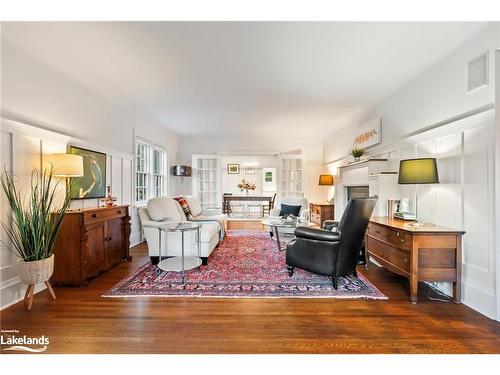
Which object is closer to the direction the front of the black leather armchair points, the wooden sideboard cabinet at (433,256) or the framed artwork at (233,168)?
the framed artwork

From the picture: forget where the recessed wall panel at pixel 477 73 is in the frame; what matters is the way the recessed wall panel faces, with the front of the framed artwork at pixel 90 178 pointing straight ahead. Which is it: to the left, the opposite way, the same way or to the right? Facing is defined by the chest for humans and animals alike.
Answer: the opposite way

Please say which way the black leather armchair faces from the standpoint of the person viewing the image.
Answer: facing away from the viewer and to the left of the viewer

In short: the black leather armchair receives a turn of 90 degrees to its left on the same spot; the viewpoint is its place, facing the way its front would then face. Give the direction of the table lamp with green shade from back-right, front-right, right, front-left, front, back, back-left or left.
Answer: back-left

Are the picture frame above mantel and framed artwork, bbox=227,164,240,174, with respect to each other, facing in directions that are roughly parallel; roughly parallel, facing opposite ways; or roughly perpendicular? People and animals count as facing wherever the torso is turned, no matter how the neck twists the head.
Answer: roughly perpendicular

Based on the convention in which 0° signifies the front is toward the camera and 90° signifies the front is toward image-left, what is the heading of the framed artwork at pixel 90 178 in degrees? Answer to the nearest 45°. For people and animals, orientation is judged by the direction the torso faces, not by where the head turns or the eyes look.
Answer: approximately 315°

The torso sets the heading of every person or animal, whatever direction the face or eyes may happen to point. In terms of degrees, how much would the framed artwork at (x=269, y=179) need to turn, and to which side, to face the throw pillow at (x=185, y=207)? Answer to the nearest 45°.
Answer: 0° — it already faces it
